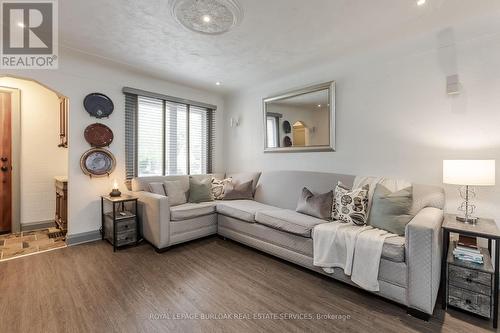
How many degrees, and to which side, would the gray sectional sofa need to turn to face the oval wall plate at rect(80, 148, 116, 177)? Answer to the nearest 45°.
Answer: approximately 45° to its right

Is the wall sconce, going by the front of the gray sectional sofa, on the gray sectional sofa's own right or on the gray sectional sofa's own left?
on the gray sectional sofa's own right

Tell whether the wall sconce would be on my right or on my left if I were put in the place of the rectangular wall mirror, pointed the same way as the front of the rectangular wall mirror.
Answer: on my right

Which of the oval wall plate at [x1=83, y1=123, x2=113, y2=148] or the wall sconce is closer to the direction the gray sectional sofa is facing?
the oval wall plate

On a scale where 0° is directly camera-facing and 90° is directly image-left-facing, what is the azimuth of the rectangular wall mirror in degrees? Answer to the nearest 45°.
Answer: approximately 45°

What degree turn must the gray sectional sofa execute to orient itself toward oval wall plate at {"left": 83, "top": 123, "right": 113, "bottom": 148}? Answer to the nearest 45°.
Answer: approximately 45° to its right

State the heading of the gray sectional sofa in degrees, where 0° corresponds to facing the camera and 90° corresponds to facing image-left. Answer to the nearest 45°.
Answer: approximately 45°

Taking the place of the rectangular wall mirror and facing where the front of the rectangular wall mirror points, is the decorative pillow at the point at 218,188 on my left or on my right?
on my right
